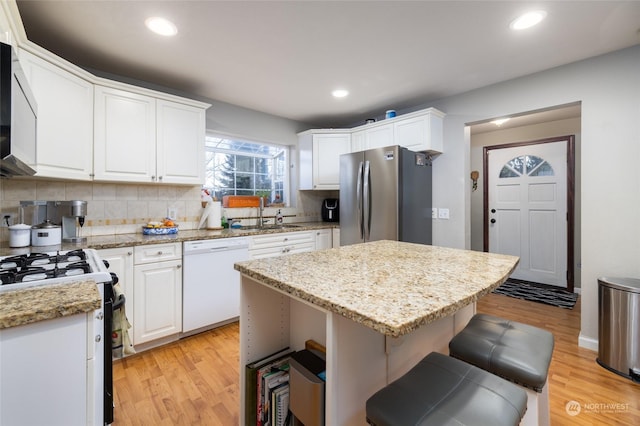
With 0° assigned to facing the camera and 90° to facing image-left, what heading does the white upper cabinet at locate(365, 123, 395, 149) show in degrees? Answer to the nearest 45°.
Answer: approximately 45°

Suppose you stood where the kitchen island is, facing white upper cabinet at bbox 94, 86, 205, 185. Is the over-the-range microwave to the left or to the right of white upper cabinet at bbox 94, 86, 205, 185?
left

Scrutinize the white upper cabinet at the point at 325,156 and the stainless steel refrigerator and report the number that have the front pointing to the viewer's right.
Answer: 0

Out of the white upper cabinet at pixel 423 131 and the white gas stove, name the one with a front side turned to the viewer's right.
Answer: the white gas stove

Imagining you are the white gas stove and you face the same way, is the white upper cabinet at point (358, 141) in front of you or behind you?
in front

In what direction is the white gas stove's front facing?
to the viewer's right

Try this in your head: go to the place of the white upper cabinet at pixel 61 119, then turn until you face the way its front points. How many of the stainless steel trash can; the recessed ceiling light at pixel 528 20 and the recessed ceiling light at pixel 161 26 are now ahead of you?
3

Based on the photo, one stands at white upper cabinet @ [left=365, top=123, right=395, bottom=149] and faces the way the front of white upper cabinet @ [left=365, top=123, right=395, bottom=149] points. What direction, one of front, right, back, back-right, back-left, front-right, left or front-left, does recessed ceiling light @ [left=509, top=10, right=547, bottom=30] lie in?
left
